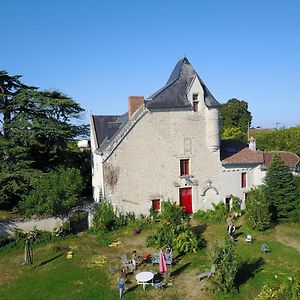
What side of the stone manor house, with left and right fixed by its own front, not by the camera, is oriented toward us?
front

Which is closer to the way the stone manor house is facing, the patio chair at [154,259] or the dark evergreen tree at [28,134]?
the patio chair

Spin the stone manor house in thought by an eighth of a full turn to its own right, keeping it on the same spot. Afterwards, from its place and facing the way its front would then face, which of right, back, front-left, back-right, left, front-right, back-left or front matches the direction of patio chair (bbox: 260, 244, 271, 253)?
left

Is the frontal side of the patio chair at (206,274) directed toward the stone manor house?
no

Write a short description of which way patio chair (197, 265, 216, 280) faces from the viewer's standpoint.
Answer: facing the viewer and to the left of the viewer

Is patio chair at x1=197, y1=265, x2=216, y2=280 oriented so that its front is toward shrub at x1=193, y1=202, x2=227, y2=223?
no

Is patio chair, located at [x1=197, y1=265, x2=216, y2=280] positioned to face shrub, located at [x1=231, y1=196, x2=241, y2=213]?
no

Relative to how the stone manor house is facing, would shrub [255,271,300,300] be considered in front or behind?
in front

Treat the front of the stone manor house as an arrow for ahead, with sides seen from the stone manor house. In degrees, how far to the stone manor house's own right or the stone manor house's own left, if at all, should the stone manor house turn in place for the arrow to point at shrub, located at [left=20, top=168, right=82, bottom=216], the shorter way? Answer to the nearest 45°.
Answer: approximately 45° to the stone manor house's own right
